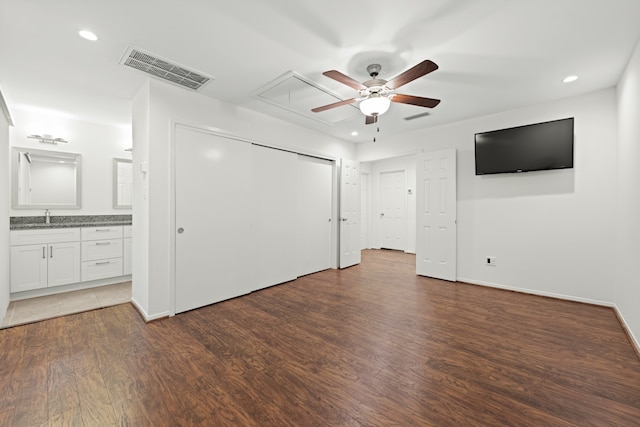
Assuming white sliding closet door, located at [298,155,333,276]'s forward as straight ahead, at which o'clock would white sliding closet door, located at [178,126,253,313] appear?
white sliding closet door, located at [178,126,253,313] is roughly at 3 o'clock from white sliding closet door, located at [298,155,333,276].

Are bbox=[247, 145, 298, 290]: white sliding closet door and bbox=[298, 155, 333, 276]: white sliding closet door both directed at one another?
no

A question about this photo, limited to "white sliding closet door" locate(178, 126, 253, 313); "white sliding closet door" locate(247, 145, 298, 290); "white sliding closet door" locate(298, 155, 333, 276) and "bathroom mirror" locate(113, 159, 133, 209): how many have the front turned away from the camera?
0

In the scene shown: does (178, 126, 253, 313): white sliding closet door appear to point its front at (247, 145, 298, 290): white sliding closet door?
no

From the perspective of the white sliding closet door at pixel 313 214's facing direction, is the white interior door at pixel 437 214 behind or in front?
in front

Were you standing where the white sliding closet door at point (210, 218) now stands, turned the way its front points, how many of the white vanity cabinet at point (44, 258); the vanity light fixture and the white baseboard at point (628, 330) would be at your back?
2

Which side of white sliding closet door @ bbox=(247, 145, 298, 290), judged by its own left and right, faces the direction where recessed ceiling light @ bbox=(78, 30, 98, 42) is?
right

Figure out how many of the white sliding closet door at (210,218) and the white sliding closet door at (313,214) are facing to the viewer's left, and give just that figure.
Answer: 0

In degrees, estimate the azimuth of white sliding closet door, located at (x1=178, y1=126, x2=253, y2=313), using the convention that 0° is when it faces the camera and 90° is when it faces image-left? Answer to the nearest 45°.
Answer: approximately 315°

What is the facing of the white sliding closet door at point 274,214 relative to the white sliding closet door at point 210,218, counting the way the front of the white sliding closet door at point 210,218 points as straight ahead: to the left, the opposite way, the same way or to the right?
the same way

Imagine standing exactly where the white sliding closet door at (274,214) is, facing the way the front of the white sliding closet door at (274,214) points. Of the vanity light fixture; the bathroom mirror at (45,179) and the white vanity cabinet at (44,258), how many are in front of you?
0

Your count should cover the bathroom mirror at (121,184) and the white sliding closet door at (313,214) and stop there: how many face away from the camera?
0

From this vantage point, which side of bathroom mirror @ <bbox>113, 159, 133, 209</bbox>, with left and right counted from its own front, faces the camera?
front

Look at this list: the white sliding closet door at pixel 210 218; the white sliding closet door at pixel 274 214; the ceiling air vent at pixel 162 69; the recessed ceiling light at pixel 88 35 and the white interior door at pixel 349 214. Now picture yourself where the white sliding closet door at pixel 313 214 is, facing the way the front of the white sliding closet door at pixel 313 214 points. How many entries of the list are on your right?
4

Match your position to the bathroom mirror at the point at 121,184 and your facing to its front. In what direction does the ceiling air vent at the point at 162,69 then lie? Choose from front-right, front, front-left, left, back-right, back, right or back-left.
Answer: front

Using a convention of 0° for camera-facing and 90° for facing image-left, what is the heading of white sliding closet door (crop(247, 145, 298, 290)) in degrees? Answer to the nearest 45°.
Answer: approximately 315°

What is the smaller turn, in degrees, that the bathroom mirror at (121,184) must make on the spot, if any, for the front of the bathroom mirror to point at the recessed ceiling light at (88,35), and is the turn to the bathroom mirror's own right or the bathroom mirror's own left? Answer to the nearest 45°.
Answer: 0° — it already faces it

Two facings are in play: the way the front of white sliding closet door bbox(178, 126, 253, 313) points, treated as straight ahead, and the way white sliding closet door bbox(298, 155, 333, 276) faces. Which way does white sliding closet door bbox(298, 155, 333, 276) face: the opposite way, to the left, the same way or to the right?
the same way

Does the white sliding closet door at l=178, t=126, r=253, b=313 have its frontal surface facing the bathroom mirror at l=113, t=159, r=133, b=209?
no
